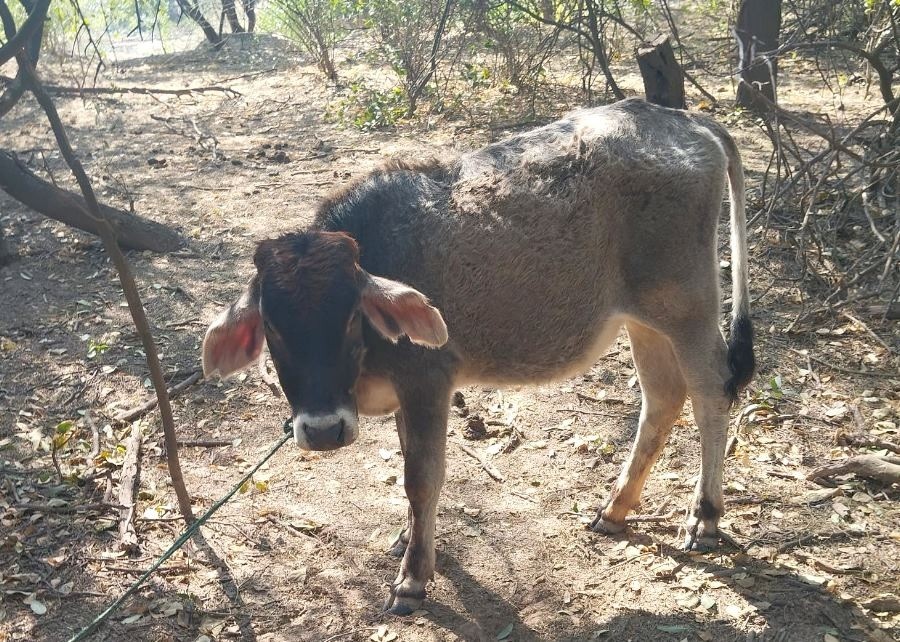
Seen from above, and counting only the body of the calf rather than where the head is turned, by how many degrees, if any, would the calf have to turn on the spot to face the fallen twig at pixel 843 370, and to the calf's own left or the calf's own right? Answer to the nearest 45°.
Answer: approximately 180°

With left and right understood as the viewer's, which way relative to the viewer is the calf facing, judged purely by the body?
facing the viewer and to the left of the viewer

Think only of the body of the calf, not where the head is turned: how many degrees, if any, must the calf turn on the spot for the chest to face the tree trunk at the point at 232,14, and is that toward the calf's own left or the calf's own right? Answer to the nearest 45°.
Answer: approximately 135° to the calf's own right

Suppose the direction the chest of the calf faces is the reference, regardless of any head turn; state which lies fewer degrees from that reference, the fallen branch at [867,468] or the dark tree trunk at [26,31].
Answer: the dark tree trunk

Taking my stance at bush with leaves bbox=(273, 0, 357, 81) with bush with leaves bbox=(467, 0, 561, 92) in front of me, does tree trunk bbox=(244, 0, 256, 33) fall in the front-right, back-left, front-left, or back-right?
back-left

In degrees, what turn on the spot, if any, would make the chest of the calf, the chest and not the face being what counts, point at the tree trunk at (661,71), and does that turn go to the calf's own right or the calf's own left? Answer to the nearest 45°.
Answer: approximately 135° to the calf's own right

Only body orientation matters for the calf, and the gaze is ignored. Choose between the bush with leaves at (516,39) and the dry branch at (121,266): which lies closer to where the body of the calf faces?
the dry branch

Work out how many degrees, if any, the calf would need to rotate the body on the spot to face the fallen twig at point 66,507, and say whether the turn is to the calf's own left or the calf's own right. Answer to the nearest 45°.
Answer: approximately 45° to the calf's own right

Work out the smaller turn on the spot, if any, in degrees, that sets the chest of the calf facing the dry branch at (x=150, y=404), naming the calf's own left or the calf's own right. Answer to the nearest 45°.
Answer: approximately 90° to the calf's own right

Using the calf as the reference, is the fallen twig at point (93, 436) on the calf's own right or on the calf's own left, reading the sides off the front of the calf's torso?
on the calf's own right

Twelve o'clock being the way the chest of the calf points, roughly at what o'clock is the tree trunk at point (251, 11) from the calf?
The tree trunk is roughly at 4 o'clock from the calf.

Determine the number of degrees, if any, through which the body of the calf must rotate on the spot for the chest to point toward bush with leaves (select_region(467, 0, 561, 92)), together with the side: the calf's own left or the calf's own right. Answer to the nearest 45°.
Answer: approximately 135° to the calf's own right
